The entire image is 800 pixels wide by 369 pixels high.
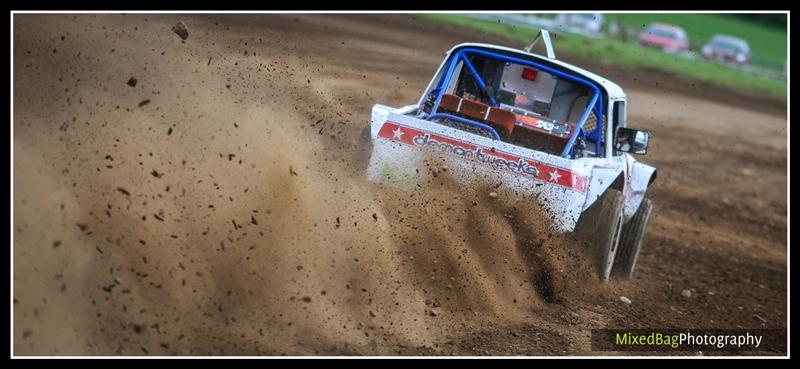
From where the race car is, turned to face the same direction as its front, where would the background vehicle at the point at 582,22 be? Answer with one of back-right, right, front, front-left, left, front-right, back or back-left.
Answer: front

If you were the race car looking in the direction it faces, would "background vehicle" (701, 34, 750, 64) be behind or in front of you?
in front

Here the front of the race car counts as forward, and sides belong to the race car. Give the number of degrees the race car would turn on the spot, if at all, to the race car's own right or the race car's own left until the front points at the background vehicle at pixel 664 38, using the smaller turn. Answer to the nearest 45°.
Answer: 0° — it already faces it

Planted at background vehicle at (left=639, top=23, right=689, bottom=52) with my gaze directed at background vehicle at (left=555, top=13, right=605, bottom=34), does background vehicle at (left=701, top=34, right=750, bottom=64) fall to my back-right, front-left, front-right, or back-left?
back-left

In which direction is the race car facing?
away from the camera

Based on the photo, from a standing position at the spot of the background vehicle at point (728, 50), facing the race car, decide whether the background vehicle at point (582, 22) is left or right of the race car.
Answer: right

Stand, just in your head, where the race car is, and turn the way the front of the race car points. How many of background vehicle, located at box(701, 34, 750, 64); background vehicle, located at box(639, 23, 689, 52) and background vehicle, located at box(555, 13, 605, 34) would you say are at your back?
0
